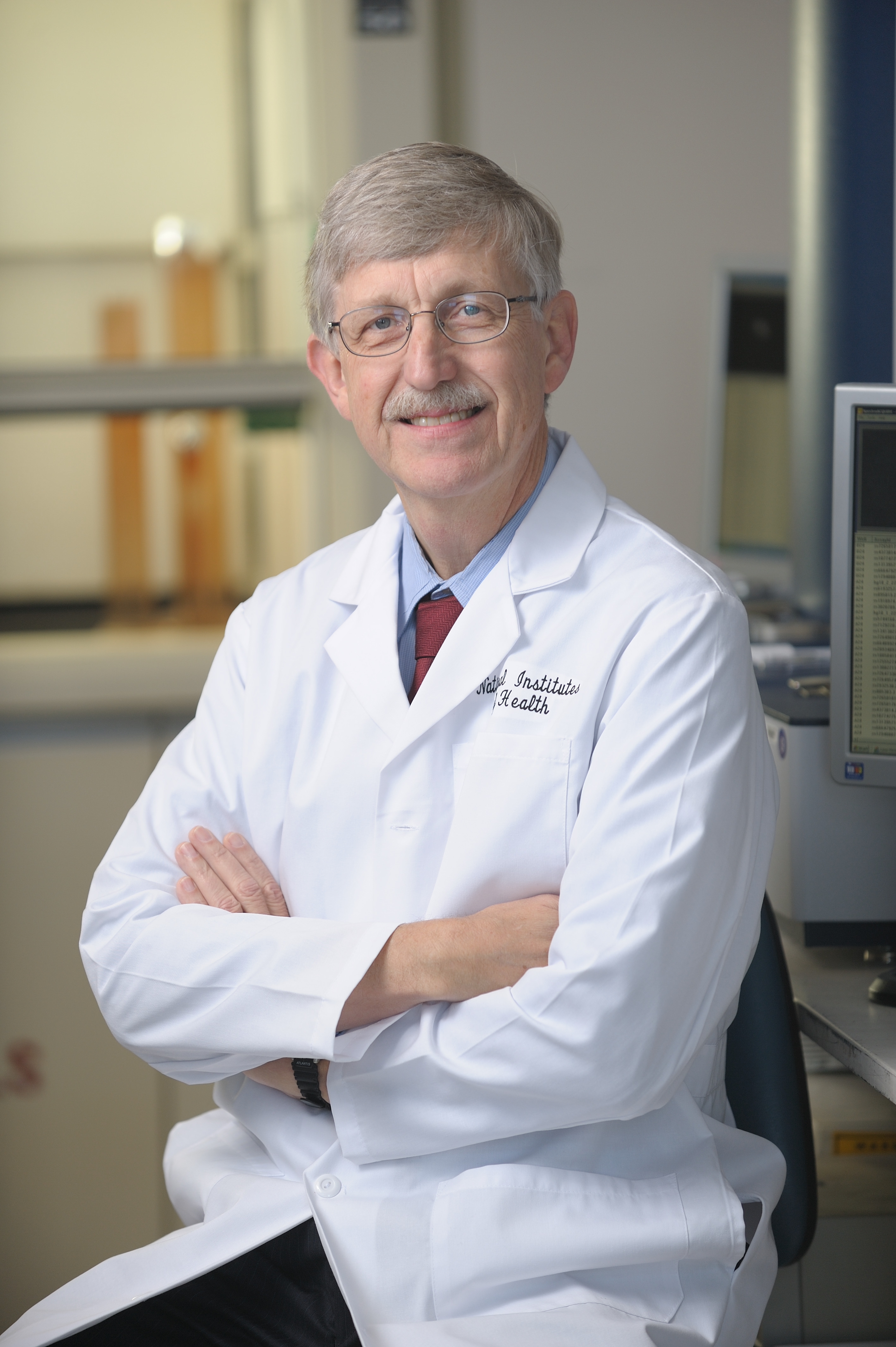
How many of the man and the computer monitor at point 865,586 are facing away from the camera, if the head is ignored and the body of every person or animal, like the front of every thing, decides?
0

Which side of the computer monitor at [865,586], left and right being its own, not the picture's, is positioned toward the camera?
front

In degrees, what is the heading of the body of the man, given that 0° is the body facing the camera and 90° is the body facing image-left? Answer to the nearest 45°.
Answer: approximately 45°
